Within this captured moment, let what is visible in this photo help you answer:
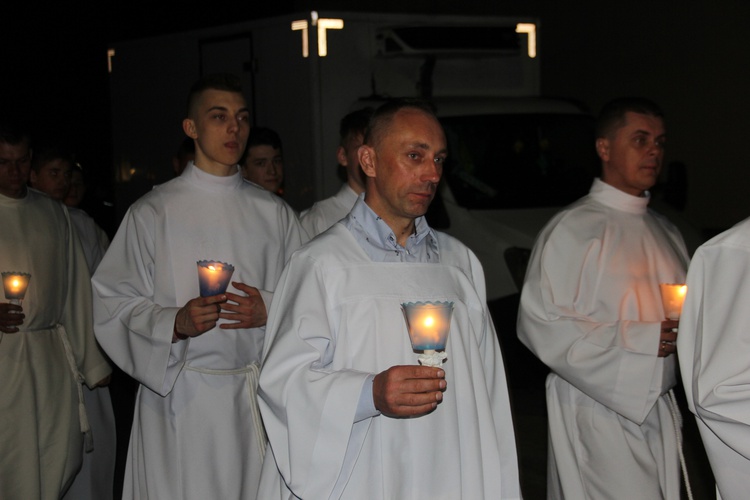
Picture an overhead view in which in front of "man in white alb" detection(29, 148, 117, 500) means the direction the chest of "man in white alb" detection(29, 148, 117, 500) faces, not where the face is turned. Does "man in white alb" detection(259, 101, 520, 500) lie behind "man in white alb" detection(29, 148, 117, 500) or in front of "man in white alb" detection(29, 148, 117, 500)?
in front

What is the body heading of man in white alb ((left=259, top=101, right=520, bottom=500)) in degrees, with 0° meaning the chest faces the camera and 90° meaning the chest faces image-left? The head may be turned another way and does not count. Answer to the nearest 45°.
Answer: approximately 315°

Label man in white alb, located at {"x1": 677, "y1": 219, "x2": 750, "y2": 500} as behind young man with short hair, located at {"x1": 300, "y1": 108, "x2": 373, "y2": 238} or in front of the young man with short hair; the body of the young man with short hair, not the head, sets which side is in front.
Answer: in front

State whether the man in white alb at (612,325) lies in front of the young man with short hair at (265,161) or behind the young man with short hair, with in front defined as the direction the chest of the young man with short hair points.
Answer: in front

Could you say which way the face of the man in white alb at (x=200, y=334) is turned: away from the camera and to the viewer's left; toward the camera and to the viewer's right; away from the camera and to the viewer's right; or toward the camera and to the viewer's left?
toward the camera and to the viewer's right
